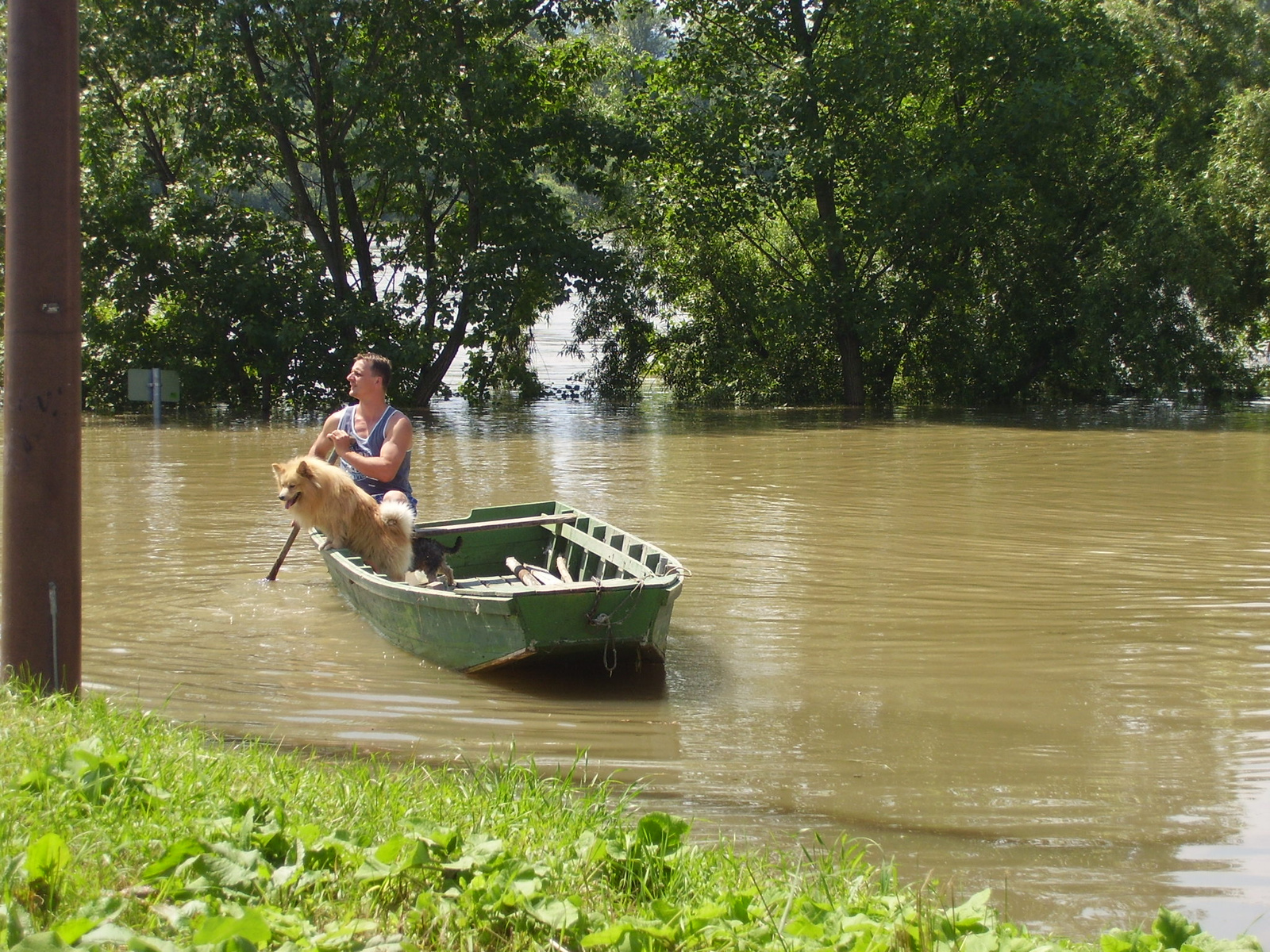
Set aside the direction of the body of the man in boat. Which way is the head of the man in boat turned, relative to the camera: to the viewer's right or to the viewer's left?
to the viewer's left

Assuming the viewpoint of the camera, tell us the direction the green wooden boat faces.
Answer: facing away from the viewer and to the left of the viewer

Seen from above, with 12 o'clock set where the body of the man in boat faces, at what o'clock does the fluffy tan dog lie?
The fluffy tan dog is roughly at 11 o'clock from the man in boat.
